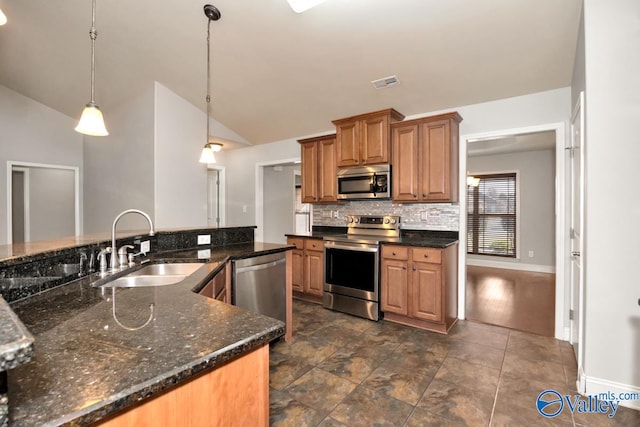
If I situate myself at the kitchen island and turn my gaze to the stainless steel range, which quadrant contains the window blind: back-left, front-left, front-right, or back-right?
front-right

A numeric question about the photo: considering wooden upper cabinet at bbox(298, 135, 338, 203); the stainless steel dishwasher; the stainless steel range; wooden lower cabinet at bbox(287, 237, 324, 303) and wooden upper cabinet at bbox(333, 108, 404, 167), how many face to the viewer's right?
0

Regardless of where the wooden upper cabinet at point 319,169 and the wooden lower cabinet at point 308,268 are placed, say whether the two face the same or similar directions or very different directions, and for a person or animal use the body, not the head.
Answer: same or similar directions

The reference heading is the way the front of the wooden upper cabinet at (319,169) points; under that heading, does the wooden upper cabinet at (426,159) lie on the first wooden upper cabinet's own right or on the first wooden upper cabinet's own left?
on the first wooden upper cabinet's own left

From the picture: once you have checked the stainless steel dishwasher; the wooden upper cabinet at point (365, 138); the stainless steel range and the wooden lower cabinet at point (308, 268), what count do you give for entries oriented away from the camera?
0

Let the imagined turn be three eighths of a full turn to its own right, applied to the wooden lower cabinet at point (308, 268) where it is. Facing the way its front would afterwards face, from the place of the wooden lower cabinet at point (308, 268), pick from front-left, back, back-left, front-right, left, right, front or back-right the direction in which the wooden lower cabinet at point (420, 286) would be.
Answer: back-right

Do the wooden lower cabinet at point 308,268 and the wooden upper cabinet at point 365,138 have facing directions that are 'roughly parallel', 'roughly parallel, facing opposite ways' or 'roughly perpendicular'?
roughly parallel

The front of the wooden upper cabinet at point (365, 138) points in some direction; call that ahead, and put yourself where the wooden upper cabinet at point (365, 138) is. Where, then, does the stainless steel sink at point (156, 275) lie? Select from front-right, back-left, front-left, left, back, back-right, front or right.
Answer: front

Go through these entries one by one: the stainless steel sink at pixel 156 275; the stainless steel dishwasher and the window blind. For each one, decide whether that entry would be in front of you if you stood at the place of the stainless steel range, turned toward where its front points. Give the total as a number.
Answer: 2

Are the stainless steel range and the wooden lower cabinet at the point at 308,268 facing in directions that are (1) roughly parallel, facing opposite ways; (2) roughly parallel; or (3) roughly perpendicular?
roughly parallel

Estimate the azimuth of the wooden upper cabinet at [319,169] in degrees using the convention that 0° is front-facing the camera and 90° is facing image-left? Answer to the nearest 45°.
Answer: approximately 45°

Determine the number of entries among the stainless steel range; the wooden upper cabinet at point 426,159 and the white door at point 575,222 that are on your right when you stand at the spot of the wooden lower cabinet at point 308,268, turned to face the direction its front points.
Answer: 0

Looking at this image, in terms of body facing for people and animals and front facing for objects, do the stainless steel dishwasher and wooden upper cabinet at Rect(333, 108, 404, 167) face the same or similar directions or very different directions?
same or similar directions

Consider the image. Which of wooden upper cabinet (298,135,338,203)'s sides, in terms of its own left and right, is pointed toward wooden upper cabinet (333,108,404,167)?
left

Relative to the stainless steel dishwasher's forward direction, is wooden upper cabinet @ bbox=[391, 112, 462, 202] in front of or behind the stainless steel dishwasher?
behind

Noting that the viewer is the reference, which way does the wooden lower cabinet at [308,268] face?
facing the viewer and to the left of the viewer

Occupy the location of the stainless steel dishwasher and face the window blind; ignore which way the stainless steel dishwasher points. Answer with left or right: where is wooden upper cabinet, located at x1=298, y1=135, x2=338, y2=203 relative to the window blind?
left

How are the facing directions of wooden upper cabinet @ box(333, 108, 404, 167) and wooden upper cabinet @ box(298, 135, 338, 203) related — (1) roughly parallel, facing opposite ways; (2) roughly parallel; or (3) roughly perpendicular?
roughly parallel
